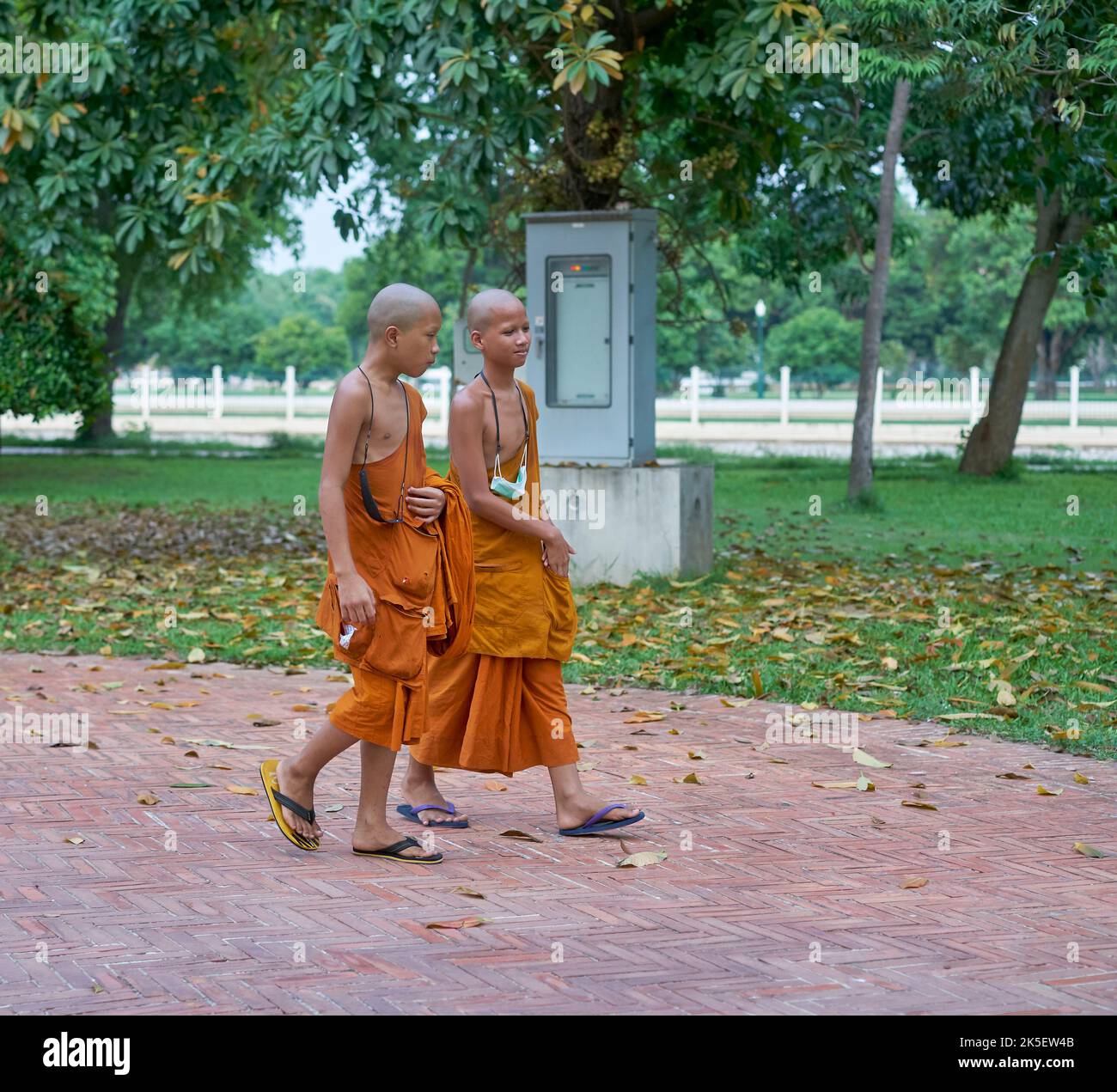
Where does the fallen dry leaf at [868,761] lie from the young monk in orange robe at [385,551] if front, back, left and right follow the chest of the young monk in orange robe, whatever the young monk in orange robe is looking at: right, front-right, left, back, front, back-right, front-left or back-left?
left

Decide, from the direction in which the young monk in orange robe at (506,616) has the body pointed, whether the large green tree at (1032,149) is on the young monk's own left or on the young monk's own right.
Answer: on the young monk's own left

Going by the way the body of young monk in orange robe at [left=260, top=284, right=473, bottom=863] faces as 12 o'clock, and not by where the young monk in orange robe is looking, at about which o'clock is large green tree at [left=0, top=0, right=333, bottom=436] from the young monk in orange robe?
The large green tree is roughly at 7 o'clock from the young monk in orange robe.

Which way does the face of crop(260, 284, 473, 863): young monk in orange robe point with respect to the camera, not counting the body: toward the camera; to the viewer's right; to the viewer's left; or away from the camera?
to the viewer's right

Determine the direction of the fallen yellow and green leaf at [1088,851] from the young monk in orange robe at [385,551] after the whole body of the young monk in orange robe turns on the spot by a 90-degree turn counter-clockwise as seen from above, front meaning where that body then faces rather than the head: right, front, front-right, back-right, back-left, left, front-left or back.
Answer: front-right

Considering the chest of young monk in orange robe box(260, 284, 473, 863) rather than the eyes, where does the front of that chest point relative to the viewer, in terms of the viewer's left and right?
facing the viewer and to the right of the viewer
